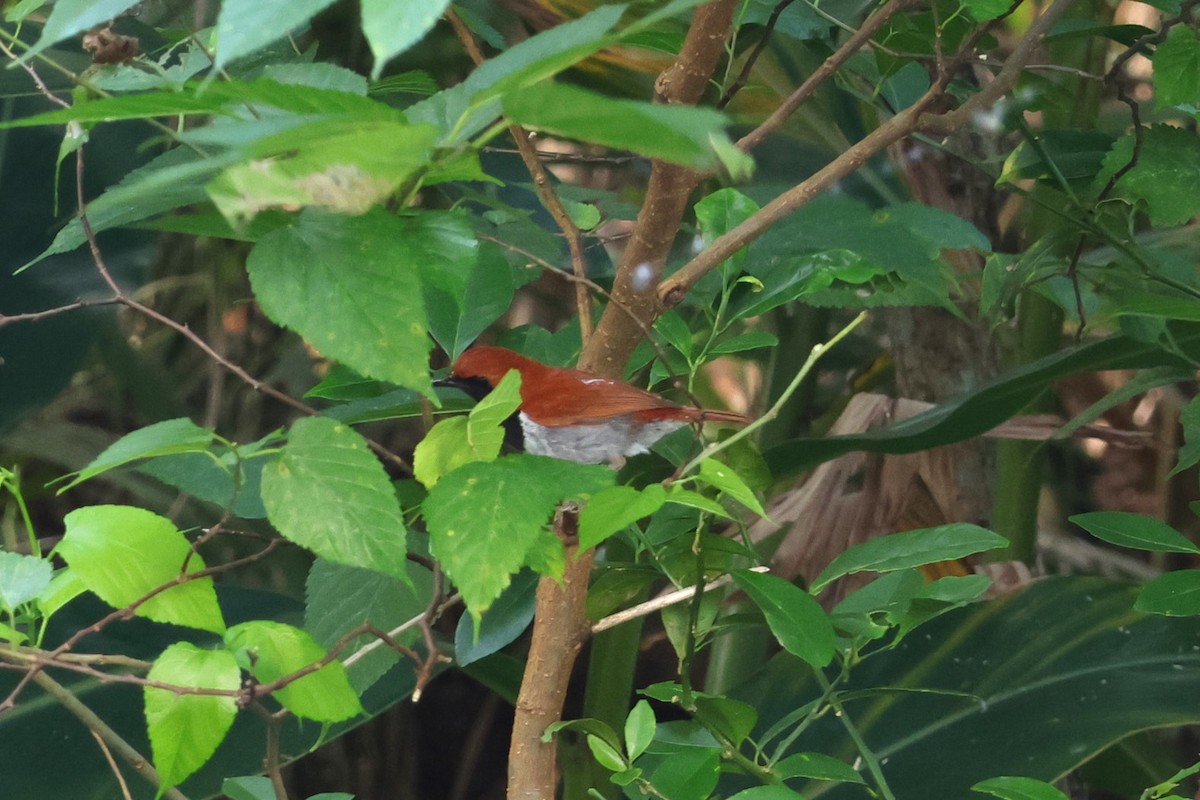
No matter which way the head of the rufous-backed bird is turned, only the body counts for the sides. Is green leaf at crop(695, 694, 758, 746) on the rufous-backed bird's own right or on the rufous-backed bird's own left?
on the rufous-backed bird's own left

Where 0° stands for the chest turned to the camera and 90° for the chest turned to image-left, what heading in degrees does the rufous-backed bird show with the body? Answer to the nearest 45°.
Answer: approximately 90°

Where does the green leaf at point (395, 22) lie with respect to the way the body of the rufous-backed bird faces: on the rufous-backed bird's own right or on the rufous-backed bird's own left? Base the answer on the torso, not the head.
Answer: on the rufous-backed bird's own left

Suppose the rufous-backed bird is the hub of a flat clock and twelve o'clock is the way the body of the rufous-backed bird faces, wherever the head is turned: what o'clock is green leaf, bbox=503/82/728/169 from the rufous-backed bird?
The green leaf is roughly at 9 o'clock from the rufous-backed bird.

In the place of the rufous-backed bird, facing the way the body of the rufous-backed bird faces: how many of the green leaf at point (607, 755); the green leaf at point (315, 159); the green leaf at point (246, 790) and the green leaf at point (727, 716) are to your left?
4
